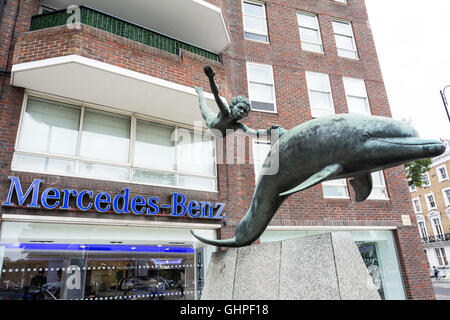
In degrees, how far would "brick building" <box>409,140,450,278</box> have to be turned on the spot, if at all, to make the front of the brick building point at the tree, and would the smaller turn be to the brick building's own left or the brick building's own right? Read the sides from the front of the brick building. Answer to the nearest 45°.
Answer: approximately 45° to the brick building's own left

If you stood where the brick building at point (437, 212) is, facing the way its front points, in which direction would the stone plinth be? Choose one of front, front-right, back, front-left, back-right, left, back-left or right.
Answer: front-left

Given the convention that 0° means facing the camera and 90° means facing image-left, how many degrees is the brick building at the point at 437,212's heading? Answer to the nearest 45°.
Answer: approximately 45°

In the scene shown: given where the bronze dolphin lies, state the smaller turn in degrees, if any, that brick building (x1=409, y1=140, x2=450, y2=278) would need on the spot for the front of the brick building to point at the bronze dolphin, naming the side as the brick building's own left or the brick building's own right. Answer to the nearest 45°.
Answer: approximately 45° to the brick building's own left
